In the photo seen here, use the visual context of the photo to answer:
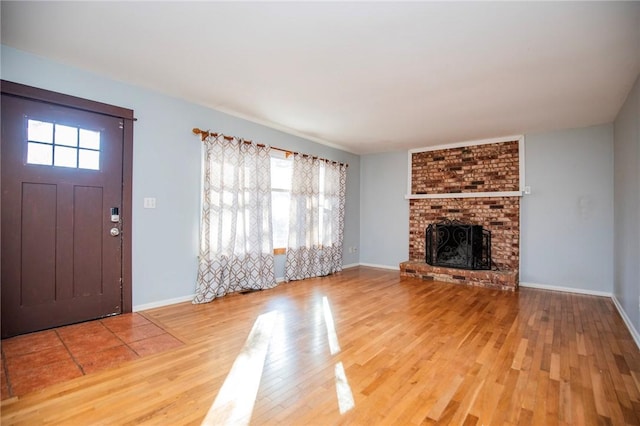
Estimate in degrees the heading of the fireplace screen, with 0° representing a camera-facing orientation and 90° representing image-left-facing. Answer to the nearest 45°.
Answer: approximately 0°

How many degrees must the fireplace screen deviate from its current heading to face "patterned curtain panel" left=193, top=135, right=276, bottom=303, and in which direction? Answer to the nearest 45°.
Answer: approximately 45° to its right

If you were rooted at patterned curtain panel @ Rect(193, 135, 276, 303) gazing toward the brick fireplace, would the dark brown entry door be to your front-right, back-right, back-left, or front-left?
back-right

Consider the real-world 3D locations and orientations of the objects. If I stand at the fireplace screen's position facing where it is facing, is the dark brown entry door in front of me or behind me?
in front

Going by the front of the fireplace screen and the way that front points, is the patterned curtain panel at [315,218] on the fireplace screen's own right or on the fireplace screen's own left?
on the fireplace screen's own right

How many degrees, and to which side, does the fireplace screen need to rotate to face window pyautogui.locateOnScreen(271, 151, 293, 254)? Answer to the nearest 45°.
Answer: approximately 45° to its right
